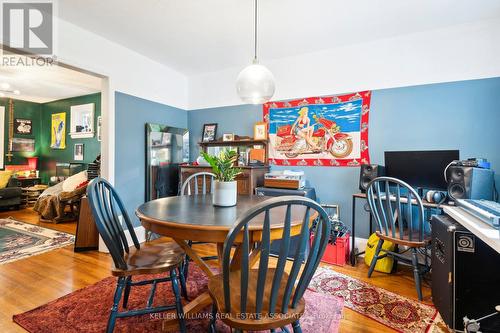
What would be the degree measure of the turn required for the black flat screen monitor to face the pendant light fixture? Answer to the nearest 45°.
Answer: approximately 45° to its right

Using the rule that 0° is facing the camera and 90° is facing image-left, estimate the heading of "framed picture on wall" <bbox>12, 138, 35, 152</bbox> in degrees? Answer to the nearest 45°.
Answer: approximately 0°

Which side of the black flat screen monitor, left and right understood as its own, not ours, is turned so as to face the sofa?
right

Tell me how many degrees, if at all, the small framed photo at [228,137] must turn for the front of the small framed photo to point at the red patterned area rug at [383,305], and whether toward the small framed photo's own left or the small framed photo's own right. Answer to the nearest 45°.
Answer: approximately 45° to the small framed photo's own left

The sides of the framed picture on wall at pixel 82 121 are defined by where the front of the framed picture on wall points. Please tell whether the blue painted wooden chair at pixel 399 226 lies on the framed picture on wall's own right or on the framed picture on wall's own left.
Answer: on the framed picture on wall's own left

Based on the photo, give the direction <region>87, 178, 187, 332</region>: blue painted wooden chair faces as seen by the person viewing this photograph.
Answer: facing to the right of the viewer

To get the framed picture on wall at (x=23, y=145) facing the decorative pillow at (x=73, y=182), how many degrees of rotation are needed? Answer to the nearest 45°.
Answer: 0° — it already faces it

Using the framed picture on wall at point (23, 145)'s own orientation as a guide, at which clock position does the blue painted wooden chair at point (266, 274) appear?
The blue painted wooden chair is roughly at 12 o'clock from the framed picture on wall.

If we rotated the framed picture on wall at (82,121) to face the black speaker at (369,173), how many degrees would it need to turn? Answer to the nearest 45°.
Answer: approximately 90° to its left
